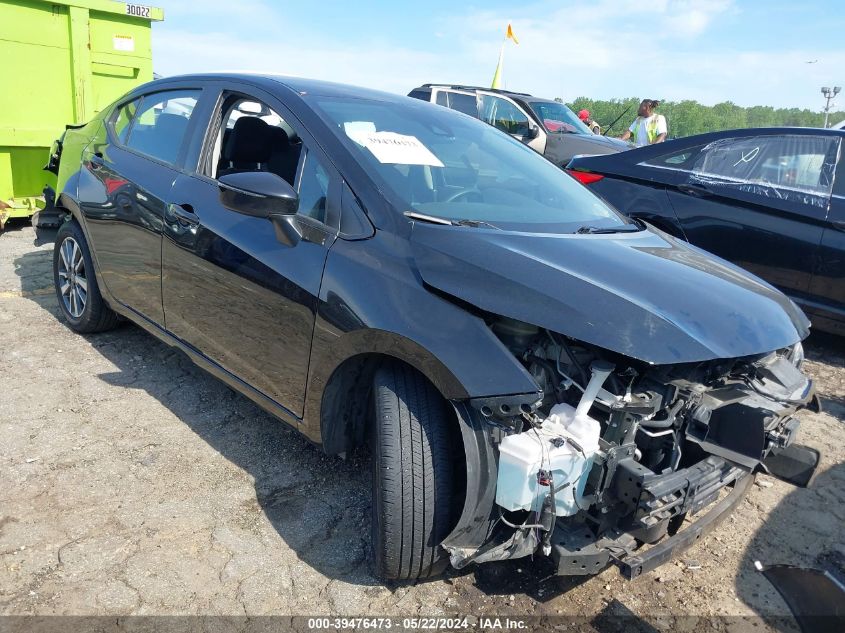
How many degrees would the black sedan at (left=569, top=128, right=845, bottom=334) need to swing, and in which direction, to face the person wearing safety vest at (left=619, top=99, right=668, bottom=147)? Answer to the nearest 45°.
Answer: approximately 135° to its left

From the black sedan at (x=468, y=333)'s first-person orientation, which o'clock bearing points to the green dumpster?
The green dumpster is roughly at 6 o'clock from the black sedan.

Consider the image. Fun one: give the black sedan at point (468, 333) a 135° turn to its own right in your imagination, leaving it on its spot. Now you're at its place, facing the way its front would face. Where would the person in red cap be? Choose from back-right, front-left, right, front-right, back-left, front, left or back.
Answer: right

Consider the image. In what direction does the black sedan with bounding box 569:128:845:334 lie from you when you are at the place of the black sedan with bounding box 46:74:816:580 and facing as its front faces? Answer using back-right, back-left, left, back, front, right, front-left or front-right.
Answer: left

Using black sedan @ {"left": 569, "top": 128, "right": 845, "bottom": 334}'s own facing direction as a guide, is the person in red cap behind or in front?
behind

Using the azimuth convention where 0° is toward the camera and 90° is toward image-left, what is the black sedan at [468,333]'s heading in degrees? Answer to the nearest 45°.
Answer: approximately 315°

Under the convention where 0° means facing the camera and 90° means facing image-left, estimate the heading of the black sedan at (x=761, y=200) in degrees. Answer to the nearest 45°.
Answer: approximately 315°
